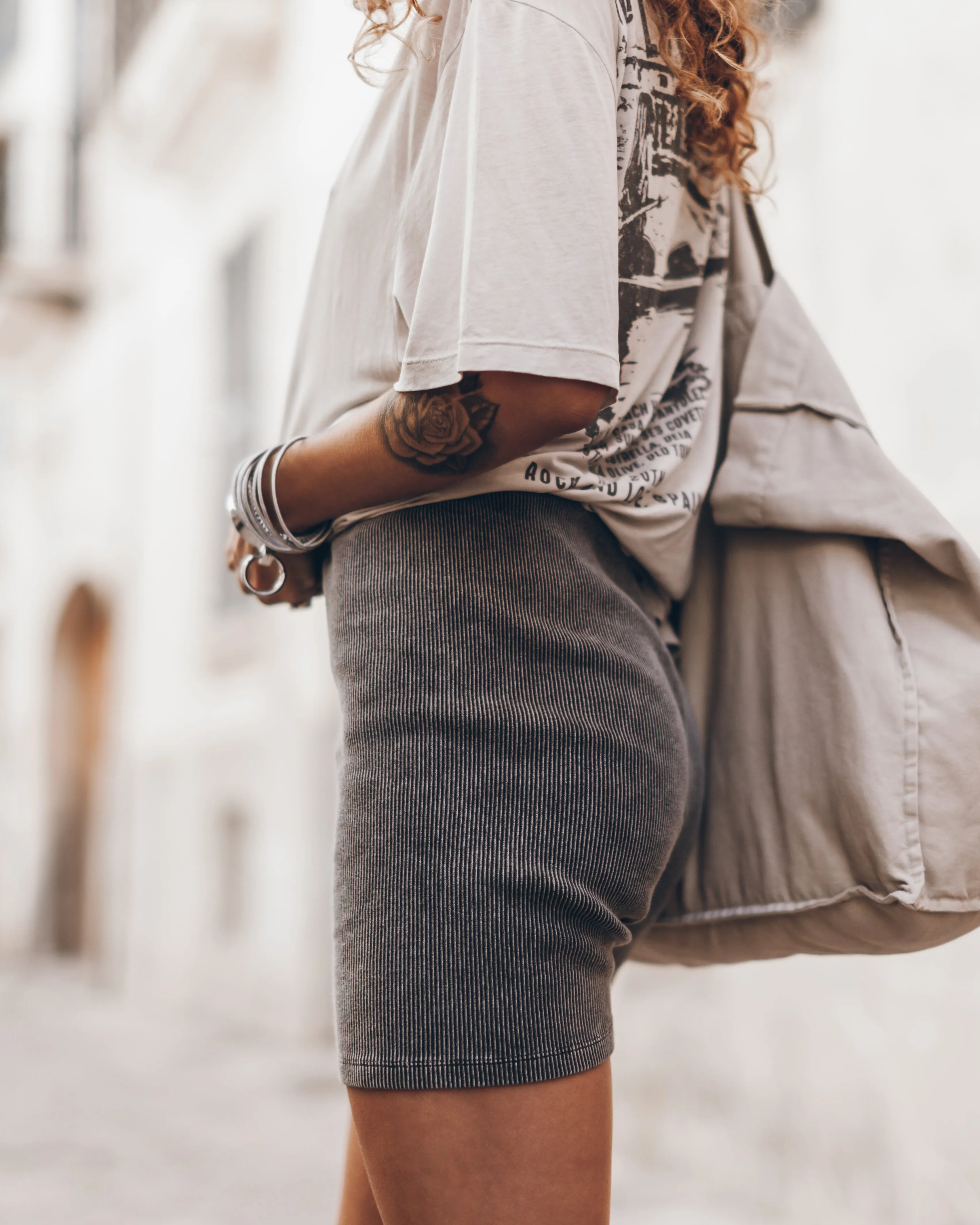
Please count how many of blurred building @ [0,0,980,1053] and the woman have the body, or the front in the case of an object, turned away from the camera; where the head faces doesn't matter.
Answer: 0

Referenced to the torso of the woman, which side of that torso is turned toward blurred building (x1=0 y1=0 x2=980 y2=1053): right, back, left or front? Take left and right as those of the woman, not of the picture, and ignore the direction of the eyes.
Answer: right

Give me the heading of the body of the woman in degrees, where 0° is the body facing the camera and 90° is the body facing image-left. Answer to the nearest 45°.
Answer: approximately 90°
